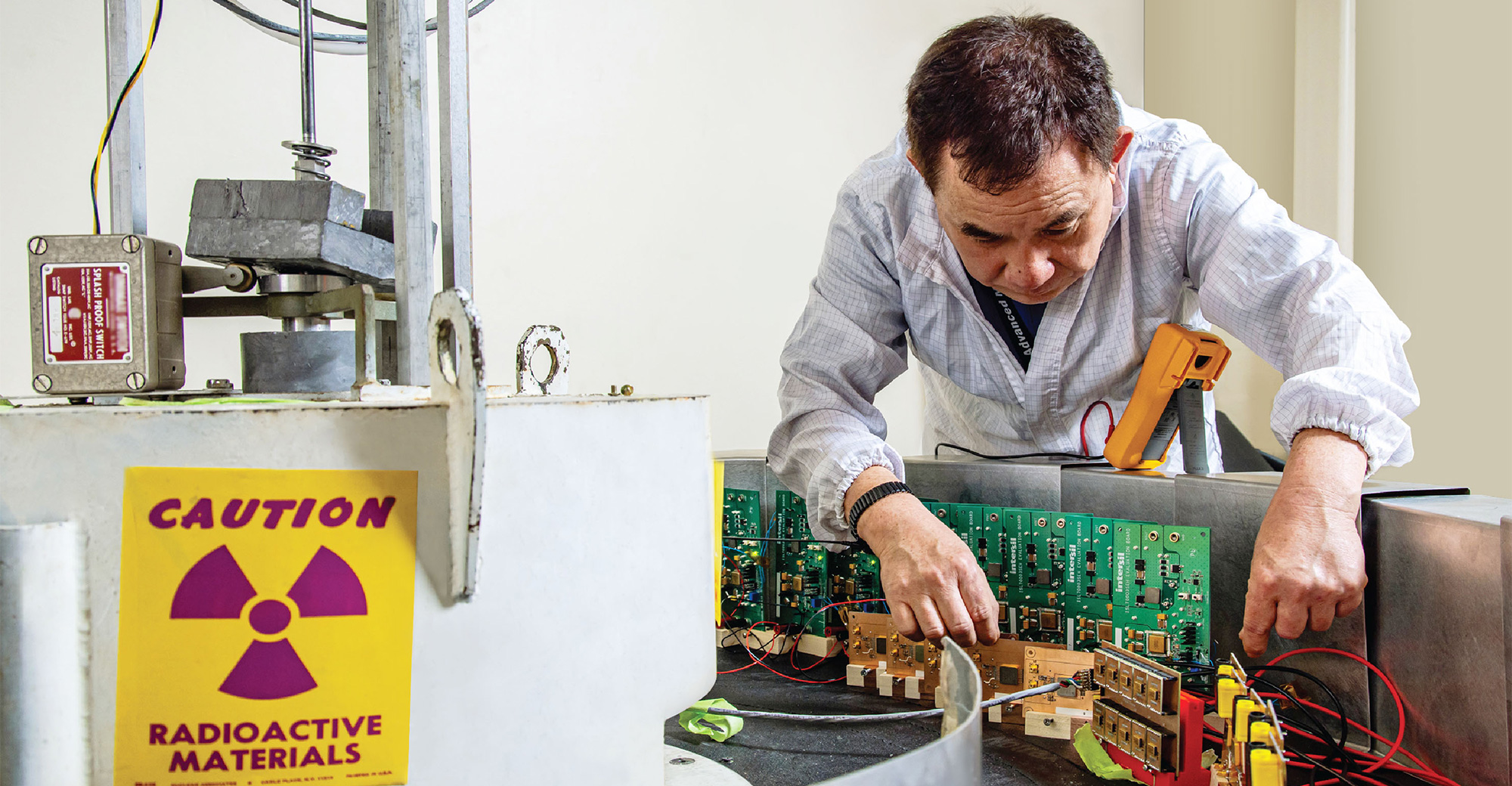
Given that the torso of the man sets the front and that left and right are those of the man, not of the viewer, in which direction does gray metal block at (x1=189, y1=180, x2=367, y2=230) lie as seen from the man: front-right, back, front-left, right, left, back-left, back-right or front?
front-right

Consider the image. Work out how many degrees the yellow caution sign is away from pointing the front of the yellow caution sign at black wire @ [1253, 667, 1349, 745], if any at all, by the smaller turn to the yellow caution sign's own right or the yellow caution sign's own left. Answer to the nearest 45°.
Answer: approximately 90° to the yellow caution sign's own left

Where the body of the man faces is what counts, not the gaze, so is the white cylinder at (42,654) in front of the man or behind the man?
in front

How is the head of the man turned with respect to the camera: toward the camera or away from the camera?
toward the camera

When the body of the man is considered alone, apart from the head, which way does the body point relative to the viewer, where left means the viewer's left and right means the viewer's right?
facing the viewer

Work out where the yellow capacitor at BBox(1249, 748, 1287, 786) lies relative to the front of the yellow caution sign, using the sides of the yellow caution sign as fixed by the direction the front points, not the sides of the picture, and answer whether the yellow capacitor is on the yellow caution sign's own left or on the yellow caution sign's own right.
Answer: on the yellow caution sign's own left

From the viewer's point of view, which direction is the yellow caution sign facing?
toward the camera

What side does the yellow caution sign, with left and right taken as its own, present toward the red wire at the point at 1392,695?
left
